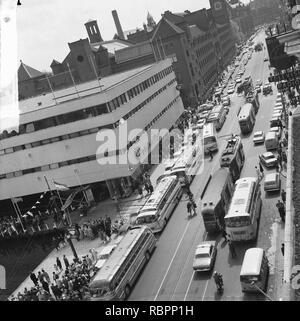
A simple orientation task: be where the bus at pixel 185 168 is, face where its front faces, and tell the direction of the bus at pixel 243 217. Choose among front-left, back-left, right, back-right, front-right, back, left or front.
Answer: front-left

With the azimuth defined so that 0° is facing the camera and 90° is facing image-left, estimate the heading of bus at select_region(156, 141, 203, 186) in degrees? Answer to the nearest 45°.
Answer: approximately 45°

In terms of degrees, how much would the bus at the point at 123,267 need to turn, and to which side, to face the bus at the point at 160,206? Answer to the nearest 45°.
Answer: approximately 180°

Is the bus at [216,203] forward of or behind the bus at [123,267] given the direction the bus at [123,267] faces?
behind

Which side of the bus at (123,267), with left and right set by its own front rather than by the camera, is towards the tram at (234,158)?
back

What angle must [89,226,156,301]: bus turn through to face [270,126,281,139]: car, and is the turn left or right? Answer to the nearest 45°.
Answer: approximately 180°
